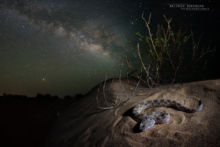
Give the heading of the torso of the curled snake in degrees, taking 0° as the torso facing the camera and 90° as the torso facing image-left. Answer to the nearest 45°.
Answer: approximately 45°
